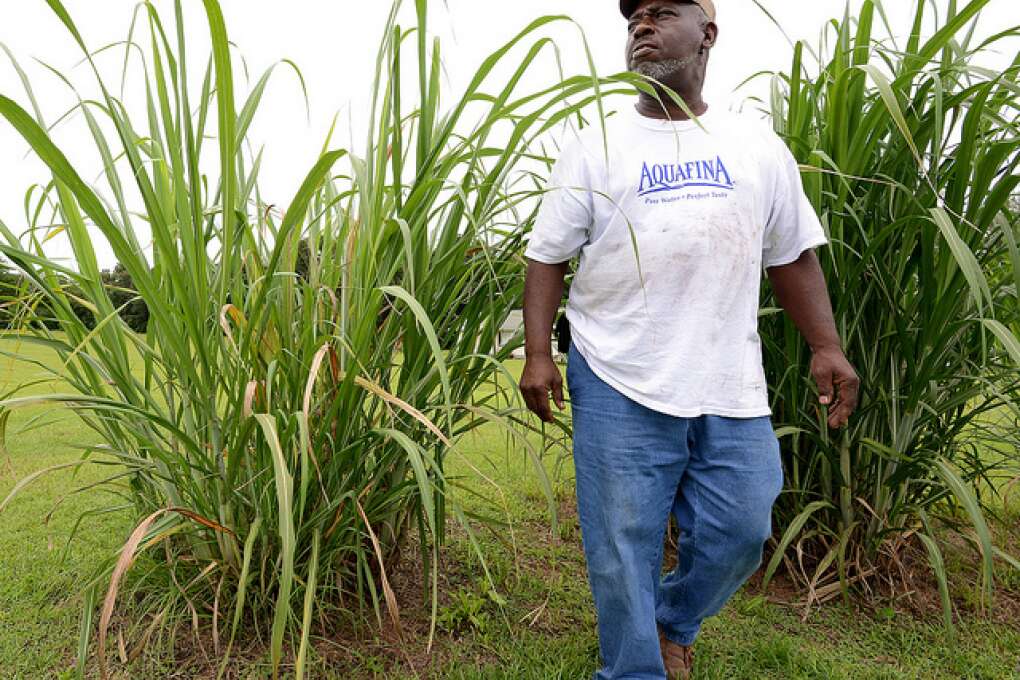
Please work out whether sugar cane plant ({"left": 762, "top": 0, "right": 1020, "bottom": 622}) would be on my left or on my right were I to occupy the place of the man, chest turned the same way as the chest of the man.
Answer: on my left

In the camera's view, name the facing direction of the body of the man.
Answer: toward the camera

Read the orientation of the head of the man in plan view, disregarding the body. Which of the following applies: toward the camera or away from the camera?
toward the camera

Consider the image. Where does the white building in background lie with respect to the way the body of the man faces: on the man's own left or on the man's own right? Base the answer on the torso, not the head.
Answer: on the man's own right

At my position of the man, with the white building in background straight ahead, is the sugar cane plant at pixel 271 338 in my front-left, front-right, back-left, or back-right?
front-left
